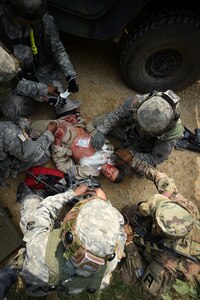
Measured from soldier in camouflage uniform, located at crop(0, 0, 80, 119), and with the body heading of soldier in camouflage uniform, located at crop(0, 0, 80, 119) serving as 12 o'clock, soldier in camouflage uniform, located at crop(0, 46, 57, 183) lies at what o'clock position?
soldier in camouflage uniform, located at crop(0, 46, 57, 183) is roughly at 1 o'clock from soldier in camouflage uniform, located at crop(0, 0, 80, 119).

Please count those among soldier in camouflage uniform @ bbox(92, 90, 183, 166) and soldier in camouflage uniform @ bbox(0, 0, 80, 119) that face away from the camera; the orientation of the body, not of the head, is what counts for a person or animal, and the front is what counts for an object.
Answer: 0

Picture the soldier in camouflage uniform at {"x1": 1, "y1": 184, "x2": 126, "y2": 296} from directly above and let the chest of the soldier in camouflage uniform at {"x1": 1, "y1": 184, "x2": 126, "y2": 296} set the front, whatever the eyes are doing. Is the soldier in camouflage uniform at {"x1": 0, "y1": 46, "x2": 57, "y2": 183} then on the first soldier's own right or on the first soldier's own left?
on the first soldier's own left

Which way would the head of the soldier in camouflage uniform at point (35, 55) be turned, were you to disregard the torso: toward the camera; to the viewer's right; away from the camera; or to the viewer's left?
toward the camera

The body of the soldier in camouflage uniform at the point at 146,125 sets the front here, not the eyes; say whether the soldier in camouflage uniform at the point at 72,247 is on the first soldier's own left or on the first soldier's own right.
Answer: on the first soldier's own left

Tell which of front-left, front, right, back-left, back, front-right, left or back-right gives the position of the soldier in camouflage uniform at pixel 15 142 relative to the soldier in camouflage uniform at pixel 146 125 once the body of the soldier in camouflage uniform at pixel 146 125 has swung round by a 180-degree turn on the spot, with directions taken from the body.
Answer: back

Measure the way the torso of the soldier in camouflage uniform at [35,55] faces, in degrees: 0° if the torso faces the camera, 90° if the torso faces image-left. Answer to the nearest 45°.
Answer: approximately 315°

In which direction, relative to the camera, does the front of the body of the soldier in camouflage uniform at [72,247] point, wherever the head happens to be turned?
away from the camera

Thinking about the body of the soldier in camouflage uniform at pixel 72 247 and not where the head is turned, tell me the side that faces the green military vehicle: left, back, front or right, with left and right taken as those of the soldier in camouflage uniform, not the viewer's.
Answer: front

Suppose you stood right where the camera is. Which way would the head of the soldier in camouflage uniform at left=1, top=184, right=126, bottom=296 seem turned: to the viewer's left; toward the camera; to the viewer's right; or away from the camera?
away from the camera

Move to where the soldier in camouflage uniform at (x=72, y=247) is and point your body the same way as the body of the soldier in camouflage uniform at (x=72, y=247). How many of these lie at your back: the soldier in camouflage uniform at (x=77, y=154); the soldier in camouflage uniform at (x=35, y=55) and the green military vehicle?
0

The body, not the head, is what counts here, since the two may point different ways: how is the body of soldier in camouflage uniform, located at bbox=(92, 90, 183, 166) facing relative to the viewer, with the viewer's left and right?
facing the viewer and to the left of the viewer

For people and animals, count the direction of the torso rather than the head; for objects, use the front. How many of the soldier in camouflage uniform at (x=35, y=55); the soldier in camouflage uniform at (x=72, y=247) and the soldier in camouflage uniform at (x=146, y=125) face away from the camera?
1

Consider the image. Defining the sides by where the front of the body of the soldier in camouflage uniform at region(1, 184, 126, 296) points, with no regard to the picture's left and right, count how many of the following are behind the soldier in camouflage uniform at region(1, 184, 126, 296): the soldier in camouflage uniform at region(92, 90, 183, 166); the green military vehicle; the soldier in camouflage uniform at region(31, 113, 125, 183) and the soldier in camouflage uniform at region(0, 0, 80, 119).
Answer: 0

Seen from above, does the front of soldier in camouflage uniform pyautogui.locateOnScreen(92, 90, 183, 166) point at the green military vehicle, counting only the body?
no

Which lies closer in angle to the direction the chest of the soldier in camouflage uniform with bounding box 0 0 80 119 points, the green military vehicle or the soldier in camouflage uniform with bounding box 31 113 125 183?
the soldier in camouflage uniform

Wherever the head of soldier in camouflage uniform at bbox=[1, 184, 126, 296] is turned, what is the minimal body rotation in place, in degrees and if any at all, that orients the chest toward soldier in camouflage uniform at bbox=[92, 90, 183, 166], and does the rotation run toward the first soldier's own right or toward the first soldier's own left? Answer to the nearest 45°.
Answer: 0° — they already face them

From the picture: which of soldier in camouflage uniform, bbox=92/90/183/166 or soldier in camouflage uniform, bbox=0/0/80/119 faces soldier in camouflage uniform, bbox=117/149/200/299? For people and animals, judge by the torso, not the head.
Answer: soldier in camouflage uniform, bbox=0/0/80/119

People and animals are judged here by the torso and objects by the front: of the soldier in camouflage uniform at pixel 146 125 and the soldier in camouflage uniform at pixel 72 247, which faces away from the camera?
the soldier in camouflage uniform at pixel 72 247
